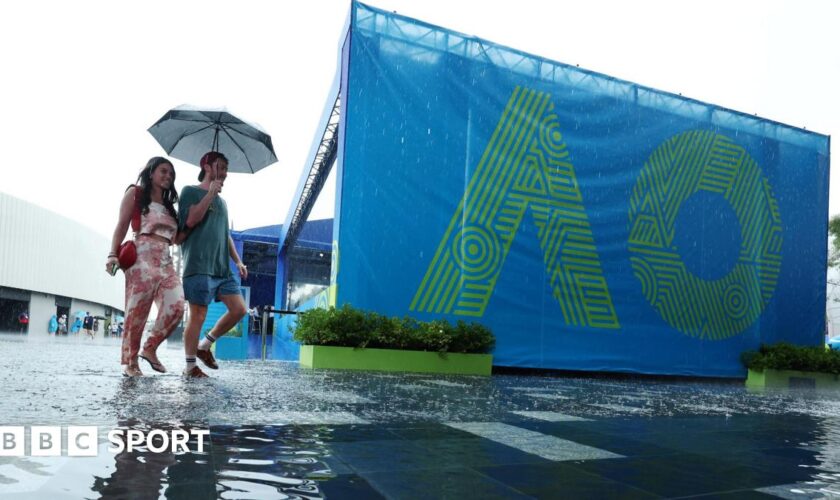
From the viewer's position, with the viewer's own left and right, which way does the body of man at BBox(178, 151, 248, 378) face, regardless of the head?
facing the viewer and to the right of the viewer

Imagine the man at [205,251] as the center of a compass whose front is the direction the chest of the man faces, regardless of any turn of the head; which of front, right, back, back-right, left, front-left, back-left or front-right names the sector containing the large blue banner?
left

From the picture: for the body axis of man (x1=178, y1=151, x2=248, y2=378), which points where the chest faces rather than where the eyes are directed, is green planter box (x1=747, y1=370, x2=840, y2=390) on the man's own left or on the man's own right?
on the man's own left

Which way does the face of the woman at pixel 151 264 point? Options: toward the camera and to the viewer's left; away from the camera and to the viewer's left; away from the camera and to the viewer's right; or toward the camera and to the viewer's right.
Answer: toward the camera and to the viewer's right

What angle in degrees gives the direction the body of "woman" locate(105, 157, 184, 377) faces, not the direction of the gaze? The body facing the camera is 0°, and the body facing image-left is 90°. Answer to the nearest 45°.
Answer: approximately 315°

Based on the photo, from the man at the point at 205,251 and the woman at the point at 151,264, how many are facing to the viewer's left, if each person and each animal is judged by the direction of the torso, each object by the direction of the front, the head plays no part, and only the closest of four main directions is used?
0

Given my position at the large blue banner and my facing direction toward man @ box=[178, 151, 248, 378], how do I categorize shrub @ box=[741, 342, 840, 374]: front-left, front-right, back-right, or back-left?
back-left

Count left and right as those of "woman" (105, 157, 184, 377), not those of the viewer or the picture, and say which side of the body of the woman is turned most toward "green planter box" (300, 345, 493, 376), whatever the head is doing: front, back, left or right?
left
